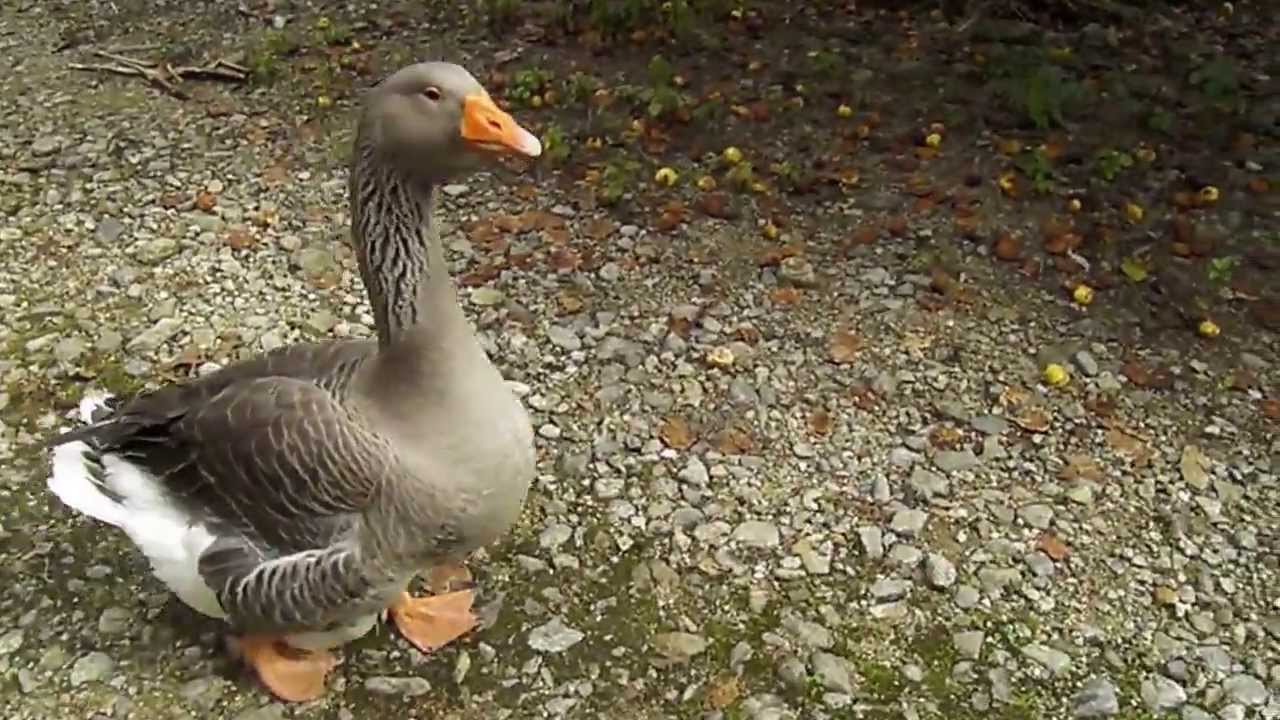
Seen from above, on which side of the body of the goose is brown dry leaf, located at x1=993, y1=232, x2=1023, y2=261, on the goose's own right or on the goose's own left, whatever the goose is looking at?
on the goose's own left

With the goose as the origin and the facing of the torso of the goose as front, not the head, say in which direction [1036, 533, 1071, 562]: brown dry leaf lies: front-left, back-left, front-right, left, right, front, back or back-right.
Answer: front-left

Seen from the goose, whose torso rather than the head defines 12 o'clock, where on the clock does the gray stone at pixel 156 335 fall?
The gray stone is roughly at 7 o'clock from the goose.

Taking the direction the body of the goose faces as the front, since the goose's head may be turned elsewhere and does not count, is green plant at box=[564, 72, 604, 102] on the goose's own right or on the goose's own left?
on the goose's own left

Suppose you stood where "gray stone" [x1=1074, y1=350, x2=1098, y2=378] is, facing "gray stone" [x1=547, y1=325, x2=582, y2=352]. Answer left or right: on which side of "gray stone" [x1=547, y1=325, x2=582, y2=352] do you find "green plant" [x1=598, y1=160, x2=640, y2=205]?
right
